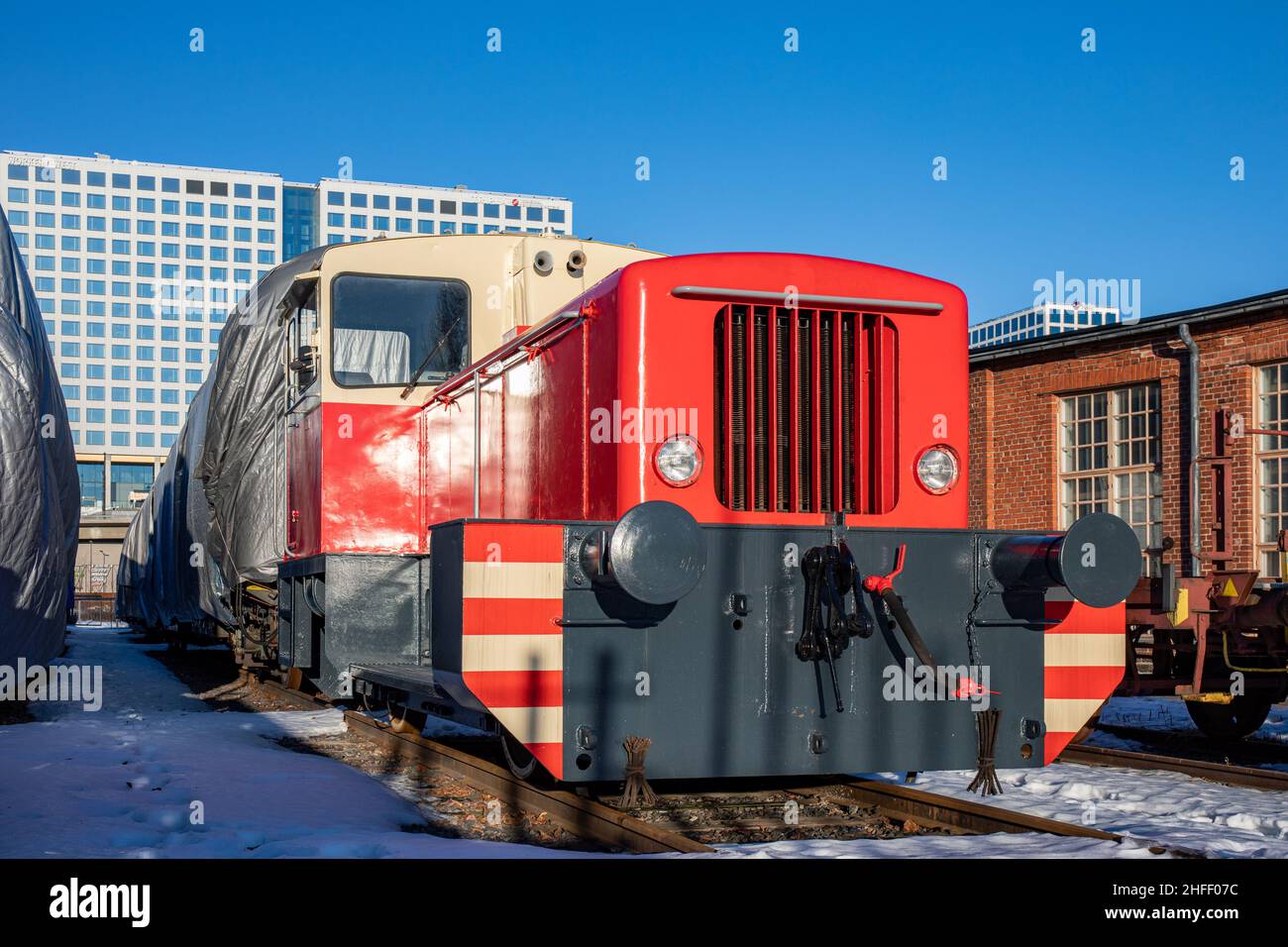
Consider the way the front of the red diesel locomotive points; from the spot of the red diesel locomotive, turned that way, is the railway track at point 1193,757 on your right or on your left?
on your left

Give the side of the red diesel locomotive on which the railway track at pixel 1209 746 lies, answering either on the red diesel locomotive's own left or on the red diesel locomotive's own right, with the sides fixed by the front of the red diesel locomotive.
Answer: on the red diesel locomotive's own left

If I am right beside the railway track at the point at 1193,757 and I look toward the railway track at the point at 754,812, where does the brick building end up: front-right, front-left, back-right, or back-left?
back-right

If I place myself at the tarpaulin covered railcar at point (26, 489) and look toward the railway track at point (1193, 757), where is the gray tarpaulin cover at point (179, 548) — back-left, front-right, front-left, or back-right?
back-left

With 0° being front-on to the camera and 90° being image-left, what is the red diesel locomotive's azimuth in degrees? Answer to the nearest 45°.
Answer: approximately 315°

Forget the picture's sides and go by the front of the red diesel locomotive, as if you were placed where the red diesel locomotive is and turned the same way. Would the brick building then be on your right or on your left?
on your left

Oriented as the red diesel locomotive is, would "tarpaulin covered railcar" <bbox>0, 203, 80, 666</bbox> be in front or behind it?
behind

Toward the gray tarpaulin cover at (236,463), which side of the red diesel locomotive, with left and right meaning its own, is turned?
back
